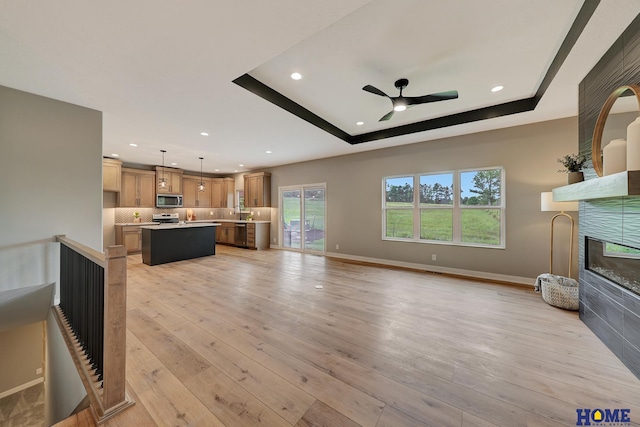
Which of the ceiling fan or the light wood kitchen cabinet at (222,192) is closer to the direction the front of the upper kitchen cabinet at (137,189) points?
the ceiling fan

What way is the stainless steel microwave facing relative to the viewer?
toward the camera

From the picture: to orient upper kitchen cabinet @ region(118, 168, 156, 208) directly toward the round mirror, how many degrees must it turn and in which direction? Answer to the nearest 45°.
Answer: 0° — it already faces it

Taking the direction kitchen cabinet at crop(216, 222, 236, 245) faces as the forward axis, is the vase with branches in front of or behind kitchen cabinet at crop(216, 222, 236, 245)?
in front

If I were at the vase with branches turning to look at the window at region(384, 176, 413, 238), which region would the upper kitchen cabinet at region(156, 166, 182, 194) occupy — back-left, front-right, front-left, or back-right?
front-left

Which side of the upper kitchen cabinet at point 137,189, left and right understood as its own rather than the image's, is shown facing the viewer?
front

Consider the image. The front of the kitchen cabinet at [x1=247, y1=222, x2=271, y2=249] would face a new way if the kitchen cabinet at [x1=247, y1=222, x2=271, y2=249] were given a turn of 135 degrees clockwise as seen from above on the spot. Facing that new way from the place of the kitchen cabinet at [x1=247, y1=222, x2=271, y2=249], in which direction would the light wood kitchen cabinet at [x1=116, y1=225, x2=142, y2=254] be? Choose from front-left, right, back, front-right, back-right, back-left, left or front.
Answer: left

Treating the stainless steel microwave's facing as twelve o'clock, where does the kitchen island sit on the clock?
The kitchen island is roughly at 12 o'clock from the stainless steel microwave.

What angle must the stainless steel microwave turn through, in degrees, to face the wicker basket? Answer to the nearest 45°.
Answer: approximately 45° to its left

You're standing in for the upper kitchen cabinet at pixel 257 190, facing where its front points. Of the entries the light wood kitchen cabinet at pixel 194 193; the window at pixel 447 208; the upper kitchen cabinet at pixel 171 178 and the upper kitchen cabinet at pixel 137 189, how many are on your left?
1

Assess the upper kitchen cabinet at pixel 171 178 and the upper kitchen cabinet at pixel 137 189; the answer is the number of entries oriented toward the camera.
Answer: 2

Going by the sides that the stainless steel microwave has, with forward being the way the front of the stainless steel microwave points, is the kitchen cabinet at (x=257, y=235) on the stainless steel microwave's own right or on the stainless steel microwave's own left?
on the stainless steel microwave's own left

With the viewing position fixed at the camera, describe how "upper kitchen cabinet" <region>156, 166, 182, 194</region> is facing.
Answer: facing the viewer

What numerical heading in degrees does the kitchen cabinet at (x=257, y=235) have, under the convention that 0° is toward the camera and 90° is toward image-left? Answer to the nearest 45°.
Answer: approximately 45°
